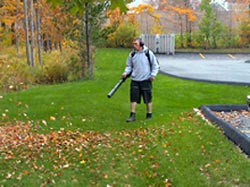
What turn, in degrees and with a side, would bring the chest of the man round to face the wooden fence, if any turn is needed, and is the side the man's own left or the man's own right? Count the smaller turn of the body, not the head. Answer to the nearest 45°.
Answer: approximately 135° to the man's own right

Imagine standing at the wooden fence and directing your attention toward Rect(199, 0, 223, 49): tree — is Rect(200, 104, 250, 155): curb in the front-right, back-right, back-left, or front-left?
back-right

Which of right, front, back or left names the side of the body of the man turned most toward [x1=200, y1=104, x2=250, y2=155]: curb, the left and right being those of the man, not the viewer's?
left

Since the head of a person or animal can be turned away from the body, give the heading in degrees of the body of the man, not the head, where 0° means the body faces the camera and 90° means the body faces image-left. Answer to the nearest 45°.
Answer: approximately 45°

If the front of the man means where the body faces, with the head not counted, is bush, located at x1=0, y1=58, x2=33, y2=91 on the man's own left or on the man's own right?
on the man's own right

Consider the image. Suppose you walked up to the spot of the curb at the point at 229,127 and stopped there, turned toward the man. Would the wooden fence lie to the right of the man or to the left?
right
